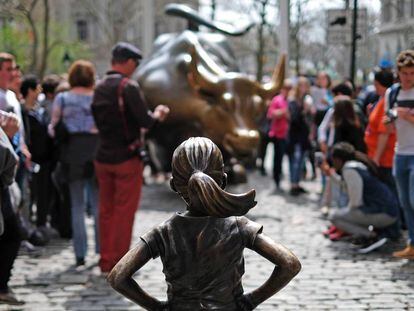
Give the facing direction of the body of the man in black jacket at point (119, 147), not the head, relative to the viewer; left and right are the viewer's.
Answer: facing away from the viewer and to the right of the viewer

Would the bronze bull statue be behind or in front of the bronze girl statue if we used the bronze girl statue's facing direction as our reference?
in front

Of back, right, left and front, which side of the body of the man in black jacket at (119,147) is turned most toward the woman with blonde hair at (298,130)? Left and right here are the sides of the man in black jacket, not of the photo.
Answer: front

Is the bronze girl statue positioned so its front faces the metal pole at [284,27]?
yes

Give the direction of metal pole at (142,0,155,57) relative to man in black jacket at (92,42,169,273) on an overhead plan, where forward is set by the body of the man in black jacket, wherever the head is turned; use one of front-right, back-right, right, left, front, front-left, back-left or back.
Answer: front-left

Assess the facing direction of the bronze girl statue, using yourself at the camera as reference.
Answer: facing away from the viewer

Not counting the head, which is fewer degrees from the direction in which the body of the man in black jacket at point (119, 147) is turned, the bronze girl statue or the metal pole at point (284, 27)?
the metal pole

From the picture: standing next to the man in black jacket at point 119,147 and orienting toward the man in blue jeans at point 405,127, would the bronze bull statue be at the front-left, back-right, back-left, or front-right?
front-left

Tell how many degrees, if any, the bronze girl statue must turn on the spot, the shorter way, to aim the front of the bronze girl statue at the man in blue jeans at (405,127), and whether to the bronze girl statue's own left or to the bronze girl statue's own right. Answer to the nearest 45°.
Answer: approximately 45° to the bronze girl statue's own right

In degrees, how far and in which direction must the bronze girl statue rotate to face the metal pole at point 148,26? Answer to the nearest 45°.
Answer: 0° — it already faces it

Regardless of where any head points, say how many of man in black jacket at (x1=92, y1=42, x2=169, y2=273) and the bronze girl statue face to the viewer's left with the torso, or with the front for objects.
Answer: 0

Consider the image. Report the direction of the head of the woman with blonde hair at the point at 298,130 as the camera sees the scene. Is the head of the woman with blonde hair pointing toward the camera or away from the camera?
toward the camera

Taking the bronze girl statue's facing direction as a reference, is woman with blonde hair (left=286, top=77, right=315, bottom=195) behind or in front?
in front
